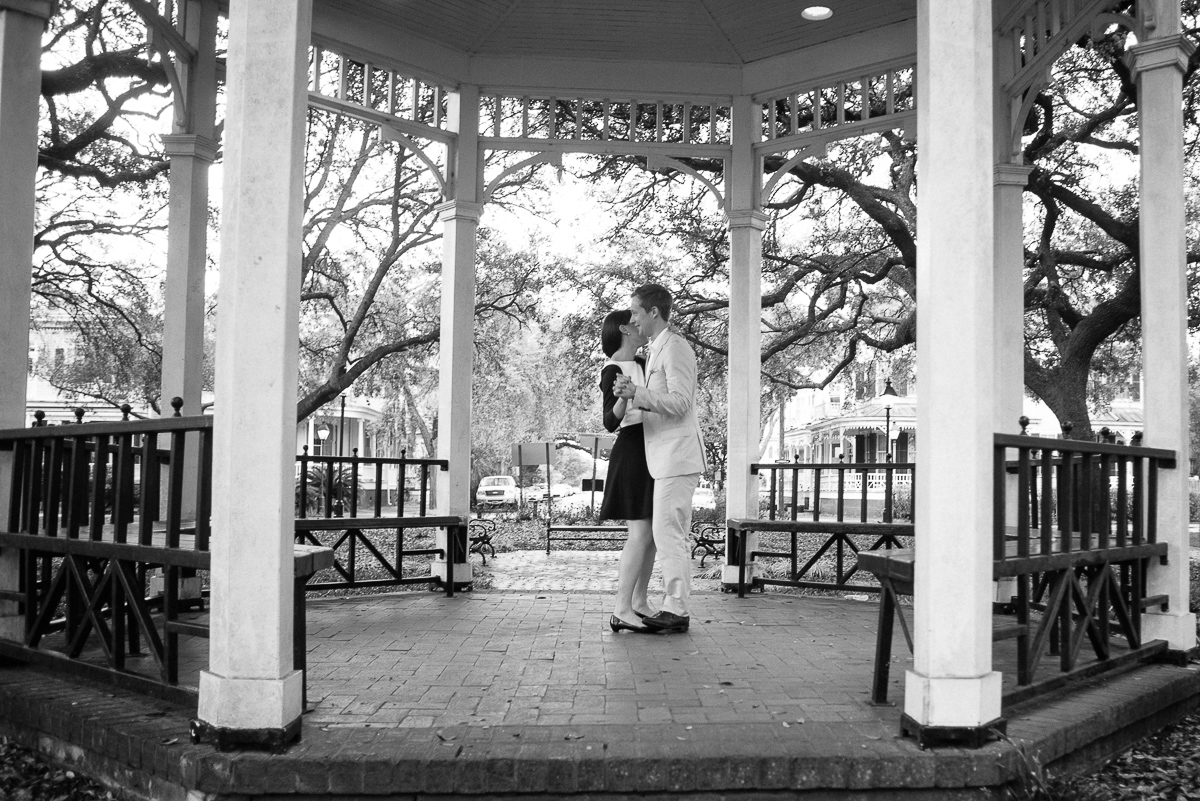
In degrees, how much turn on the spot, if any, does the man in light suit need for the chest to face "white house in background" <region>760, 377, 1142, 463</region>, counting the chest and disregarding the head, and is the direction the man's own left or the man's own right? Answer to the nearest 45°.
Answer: approximately 90° to the man's own right

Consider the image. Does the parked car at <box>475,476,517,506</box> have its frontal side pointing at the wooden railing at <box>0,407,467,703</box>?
yes

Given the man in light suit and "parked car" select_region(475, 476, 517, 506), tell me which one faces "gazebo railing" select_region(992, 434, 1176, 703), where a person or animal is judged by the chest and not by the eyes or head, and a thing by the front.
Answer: the parked car

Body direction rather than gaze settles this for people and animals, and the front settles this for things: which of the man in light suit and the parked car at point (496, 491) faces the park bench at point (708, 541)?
the parked car

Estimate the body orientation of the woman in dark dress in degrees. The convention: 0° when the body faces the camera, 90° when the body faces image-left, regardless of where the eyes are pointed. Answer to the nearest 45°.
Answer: approximately 270°

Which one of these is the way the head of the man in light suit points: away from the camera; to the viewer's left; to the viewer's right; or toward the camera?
to the viewer's left

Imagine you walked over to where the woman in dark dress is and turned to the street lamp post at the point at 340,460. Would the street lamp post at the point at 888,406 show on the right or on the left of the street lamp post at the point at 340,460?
right

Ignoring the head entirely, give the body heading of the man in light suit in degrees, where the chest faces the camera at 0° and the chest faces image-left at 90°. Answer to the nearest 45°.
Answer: approximately 90°

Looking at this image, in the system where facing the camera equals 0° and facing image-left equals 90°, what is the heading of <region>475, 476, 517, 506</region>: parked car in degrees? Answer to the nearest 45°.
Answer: approximately 0°

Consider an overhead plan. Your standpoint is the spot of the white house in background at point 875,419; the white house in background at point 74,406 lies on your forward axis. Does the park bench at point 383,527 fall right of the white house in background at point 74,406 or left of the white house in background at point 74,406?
left

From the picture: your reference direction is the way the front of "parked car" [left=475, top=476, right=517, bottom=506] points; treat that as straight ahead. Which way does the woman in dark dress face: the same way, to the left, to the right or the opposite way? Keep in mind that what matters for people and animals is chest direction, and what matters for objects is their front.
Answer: to the left
